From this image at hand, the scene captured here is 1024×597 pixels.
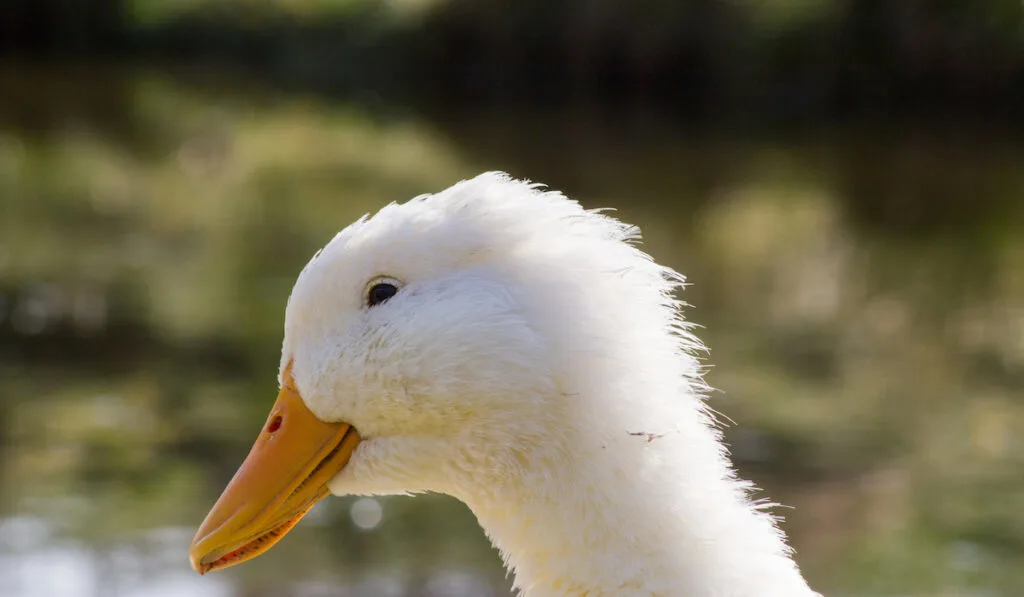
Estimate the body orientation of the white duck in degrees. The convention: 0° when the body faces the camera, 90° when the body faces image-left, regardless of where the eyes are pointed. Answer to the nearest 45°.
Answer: approximately 90°
